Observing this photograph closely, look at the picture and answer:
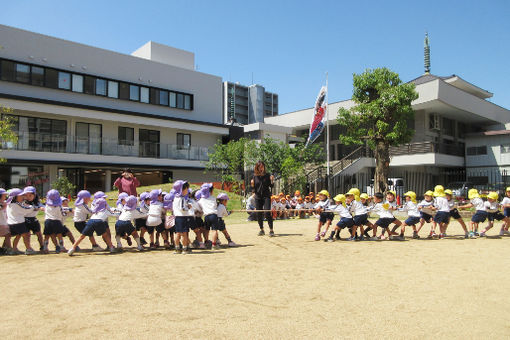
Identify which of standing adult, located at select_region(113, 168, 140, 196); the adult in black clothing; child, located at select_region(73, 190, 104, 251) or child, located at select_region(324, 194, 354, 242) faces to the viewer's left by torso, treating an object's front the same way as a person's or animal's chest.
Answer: child, located at select_region(324, 194, 354, 242)

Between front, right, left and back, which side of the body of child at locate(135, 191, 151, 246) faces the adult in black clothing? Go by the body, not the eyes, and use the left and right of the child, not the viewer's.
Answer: front

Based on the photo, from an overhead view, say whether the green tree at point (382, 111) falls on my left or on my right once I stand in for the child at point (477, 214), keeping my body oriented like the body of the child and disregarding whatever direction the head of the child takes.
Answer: on my right

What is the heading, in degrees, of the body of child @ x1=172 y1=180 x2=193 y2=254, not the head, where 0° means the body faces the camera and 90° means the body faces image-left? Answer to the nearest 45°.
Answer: approximately 270°

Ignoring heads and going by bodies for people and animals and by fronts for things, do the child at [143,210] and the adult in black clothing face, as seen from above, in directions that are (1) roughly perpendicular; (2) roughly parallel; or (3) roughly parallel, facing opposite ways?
roughly perpendicular

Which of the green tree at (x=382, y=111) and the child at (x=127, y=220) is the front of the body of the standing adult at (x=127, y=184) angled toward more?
the child

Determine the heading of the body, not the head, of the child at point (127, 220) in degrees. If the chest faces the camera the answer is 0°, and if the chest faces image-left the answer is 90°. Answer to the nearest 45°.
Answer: approximately 225°

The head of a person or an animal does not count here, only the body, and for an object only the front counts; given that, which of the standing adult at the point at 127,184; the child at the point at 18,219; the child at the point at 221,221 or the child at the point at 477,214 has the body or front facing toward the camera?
the standing adult

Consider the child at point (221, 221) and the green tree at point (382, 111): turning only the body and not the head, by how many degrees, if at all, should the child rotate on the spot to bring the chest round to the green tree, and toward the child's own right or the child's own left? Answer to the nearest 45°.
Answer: approximately 45° to the child's own left

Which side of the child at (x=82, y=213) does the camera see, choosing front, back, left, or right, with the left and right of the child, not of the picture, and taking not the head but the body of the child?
right

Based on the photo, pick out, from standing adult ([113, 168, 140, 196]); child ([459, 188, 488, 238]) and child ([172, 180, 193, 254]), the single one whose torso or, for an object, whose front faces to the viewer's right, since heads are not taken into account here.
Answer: child ([172, 180, 193, 254])

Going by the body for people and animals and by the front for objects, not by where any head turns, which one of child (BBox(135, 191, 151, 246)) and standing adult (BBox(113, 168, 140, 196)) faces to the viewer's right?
the child

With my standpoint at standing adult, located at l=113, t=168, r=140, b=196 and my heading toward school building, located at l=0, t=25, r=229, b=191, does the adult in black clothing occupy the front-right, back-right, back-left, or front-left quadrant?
back-right

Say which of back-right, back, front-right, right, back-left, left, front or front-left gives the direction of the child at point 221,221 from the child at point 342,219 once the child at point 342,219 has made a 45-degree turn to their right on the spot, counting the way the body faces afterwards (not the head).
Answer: left

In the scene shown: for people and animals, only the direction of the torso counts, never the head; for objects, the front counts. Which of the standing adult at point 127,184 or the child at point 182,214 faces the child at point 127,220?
the standing adult
